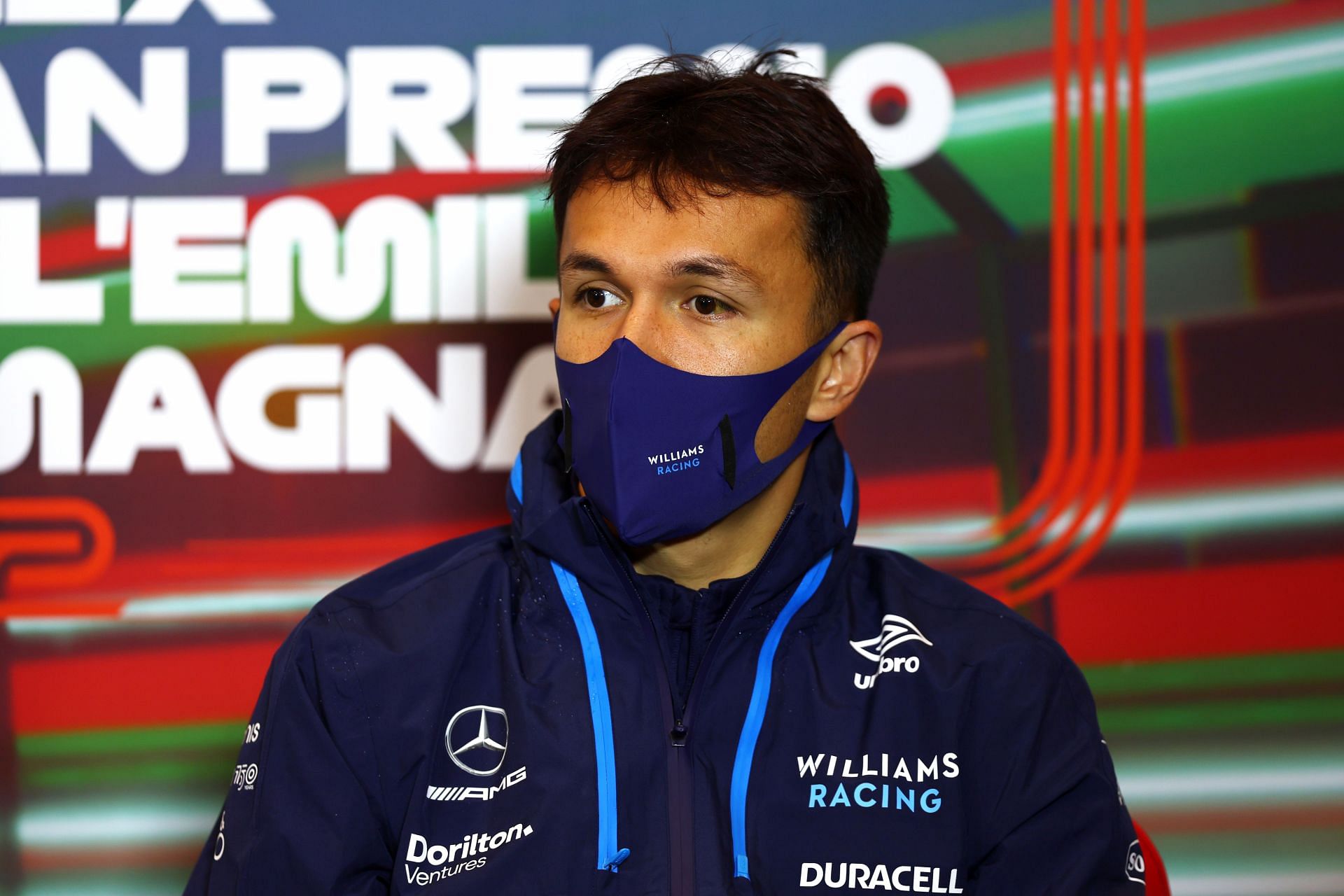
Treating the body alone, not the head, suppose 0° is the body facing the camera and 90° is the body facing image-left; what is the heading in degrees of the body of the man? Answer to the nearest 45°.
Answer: approximately 0°
